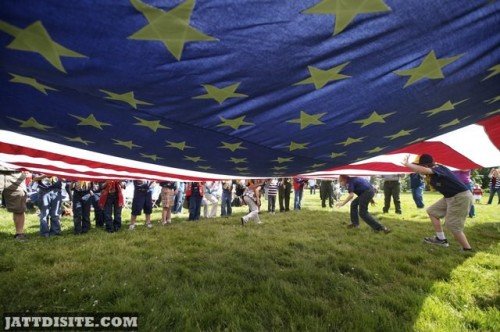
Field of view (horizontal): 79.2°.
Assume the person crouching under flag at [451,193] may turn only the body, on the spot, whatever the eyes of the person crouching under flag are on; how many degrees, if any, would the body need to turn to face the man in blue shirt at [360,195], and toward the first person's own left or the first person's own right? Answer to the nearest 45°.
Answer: approximately 45° to the first person's own right

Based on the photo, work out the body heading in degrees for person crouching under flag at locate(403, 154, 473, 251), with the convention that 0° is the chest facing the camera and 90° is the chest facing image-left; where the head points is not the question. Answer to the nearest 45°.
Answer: approximately 90°

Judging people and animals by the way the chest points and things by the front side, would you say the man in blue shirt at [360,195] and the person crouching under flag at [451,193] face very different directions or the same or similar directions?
same or similar directions

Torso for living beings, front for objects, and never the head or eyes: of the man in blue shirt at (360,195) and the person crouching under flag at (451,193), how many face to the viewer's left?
2

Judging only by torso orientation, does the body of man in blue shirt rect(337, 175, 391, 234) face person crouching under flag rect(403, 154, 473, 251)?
no

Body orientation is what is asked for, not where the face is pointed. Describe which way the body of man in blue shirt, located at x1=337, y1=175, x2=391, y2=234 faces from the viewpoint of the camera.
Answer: to the viewer's left
